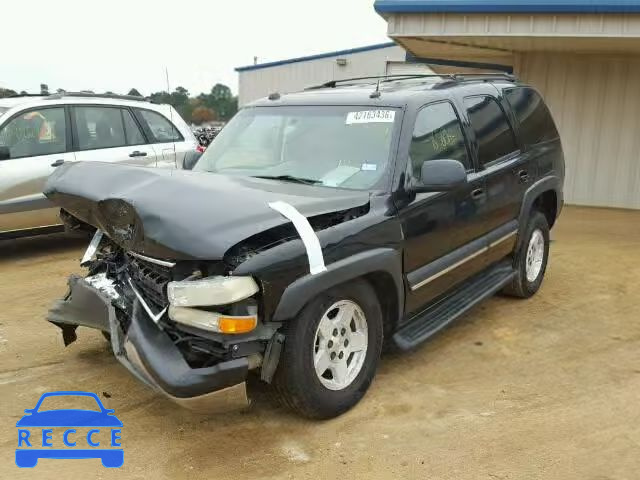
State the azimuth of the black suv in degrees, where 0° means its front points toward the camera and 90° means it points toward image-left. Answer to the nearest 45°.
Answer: approximately 45°

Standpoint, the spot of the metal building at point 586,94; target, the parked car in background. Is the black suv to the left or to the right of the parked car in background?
left

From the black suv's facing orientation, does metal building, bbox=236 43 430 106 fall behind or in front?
behind

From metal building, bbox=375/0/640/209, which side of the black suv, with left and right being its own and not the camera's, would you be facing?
back

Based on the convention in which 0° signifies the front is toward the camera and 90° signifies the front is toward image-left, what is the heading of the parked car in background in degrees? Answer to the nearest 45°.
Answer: approximately 90°
